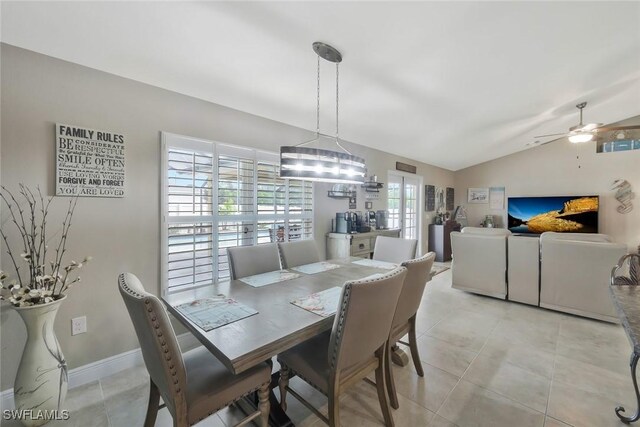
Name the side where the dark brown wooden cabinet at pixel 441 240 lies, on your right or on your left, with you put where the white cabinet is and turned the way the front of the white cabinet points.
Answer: on your left

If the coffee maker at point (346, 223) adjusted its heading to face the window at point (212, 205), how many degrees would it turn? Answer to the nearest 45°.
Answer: approximately 90° to its right

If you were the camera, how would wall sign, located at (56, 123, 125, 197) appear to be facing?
facing the viewer and to the right of the viewer

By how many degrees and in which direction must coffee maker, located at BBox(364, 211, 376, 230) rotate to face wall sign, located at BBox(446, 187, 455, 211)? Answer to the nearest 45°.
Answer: approximately 90° to its left

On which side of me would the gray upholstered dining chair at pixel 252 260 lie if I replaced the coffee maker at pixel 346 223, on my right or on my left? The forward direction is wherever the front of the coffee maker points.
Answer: on my right

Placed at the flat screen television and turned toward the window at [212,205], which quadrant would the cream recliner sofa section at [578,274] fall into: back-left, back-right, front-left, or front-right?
front-left

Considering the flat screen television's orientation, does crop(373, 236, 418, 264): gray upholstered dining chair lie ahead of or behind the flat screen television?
ahead

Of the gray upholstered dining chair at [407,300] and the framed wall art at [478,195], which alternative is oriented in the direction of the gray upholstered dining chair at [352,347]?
the framed wall art

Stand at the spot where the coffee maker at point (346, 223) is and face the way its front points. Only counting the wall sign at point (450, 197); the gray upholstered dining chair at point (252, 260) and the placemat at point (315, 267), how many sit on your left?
1

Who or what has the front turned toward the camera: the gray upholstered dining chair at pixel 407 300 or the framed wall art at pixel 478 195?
the framed wall art

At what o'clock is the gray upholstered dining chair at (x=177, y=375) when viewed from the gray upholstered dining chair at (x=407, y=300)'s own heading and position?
the gray upholstered dining chair at (x=177, y=375) is roughly at 9 o'clock from the gray upholstered dining chair at (x=407, y=300).

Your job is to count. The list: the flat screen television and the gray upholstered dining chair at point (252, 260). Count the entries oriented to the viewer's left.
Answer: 0

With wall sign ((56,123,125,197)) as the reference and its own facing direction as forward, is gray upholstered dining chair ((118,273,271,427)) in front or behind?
in front

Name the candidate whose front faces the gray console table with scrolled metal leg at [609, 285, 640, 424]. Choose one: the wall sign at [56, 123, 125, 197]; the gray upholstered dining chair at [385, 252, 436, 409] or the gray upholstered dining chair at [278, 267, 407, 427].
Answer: the wall sign

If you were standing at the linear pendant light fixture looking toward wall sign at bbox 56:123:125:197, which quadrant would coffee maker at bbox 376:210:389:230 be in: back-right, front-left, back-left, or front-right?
back-right
